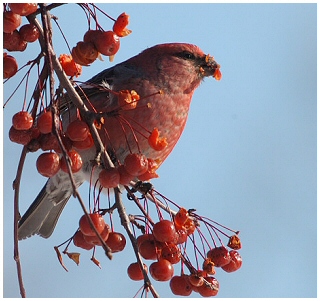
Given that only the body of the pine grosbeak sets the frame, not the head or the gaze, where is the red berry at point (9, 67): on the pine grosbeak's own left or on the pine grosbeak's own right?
on the pine grosbeak's own right

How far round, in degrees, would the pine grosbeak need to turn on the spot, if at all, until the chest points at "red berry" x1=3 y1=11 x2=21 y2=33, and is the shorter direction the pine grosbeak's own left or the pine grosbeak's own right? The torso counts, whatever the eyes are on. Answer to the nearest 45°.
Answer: approximately 135° to the pine grosbeak's own right

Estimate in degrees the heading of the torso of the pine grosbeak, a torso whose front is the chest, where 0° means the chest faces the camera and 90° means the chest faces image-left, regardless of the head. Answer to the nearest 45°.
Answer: approximately 270°

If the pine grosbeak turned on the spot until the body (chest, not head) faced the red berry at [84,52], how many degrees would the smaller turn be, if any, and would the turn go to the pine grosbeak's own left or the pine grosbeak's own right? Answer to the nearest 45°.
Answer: approximately 90° to the pine grosbeak's own right

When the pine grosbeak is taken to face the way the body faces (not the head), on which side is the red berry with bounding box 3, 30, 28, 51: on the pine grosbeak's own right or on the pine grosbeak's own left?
on the pine grosbeak's own right
